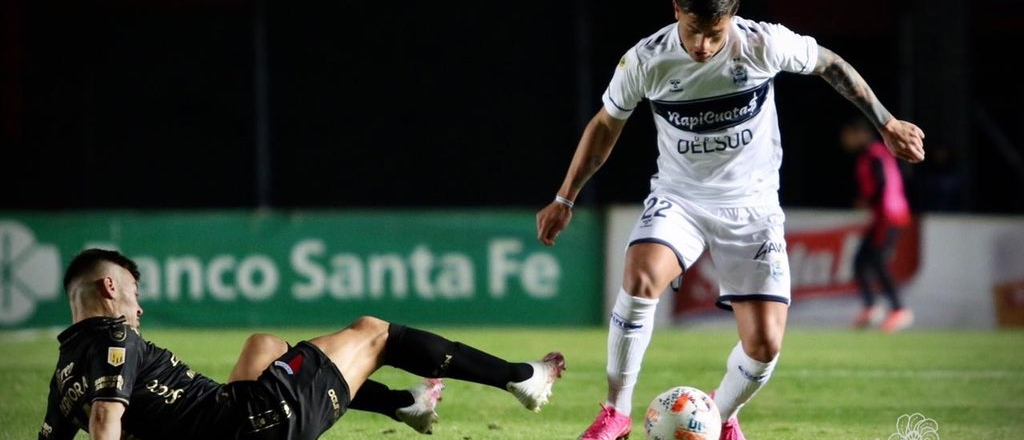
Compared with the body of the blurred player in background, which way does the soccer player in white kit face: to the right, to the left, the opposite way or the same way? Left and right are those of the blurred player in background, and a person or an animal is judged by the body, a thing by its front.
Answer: to the left

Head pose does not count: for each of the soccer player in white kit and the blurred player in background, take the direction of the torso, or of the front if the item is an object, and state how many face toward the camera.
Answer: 1

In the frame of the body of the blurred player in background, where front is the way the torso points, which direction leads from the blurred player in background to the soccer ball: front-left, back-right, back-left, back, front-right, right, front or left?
left

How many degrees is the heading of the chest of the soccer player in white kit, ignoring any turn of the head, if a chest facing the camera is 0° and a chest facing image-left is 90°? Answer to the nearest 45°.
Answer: approximately 0°

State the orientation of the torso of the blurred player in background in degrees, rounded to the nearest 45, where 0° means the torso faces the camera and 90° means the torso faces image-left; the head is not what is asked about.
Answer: approximately 90°

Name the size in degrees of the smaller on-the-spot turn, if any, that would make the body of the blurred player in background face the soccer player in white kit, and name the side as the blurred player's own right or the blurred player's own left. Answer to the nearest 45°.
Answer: approximately 90° to the blurred player's own left
